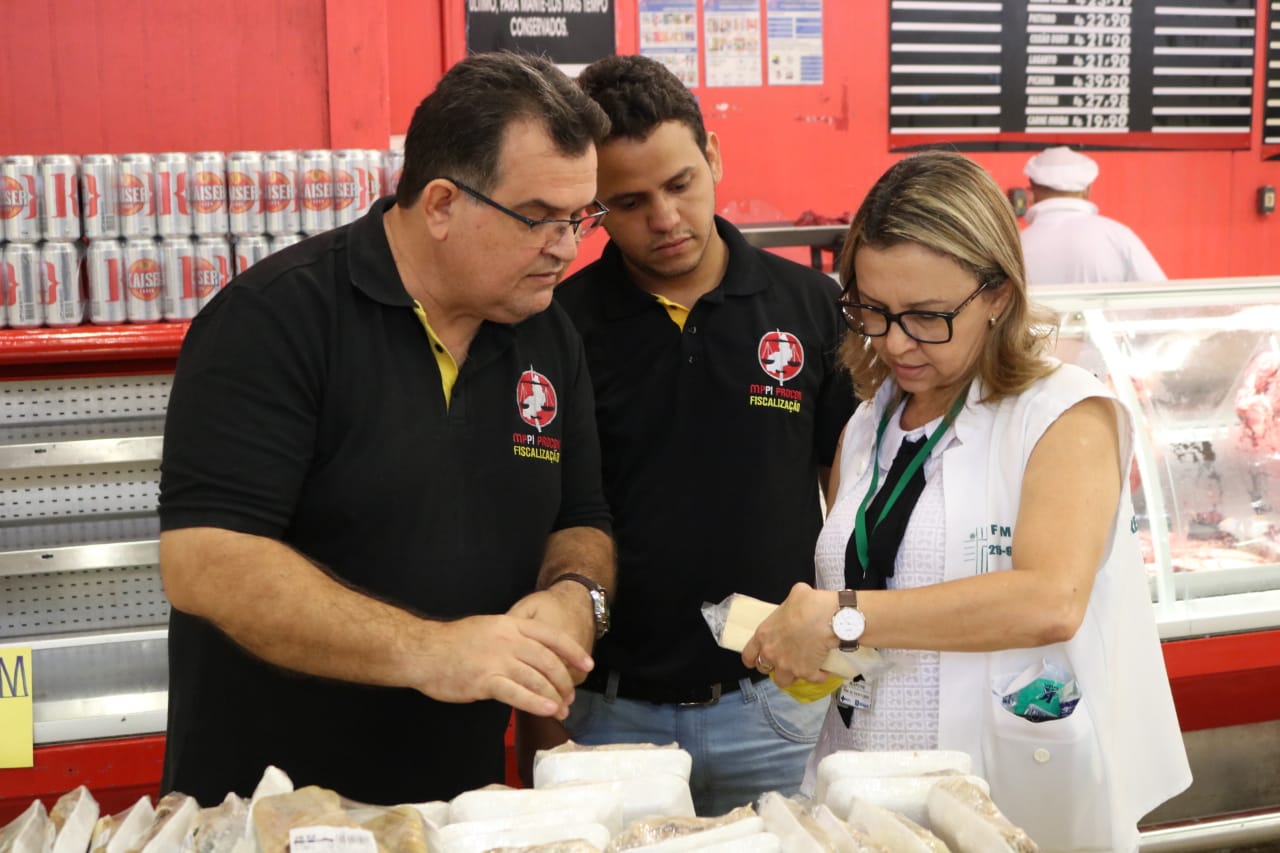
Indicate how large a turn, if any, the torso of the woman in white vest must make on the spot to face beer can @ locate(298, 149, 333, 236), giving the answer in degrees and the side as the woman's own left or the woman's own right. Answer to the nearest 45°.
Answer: approximately 90° to the woman's own right

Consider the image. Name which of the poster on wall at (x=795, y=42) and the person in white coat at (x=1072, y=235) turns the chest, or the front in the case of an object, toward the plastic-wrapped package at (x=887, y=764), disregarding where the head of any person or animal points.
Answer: the poster on wall

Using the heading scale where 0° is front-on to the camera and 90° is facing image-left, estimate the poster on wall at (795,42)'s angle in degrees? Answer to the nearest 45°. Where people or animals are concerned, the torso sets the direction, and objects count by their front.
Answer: approximately 0°

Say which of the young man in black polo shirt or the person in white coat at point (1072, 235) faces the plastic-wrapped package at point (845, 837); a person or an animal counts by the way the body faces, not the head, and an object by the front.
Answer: the young man in black polo shirt

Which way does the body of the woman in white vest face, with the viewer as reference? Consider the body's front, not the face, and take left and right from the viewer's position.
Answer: facing the viewer and to the left of the viewer

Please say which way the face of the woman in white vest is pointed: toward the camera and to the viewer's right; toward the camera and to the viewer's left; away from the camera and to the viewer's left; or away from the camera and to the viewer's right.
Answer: toward the camera and to the viewer's left

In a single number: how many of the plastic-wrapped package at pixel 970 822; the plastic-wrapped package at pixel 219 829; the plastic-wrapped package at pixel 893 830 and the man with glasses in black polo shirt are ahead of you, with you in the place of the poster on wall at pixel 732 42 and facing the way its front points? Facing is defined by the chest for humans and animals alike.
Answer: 4

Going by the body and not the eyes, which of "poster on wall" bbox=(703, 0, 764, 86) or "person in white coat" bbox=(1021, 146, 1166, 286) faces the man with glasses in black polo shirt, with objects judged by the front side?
the poster on wall

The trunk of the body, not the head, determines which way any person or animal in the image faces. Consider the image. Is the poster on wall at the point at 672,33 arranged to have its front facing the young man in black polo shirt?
yes

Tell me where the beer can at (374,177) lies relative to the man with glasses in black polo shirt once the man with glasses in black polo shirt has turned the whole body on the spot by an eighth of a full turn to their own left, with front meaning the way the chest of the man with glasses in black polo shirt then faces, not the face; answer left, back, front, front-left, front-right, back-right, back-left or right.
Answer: left

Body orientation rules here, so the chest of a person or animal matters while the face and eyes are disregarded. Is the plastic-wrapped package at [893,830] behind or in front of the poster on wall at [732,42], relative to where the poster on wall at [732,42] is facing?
in front
